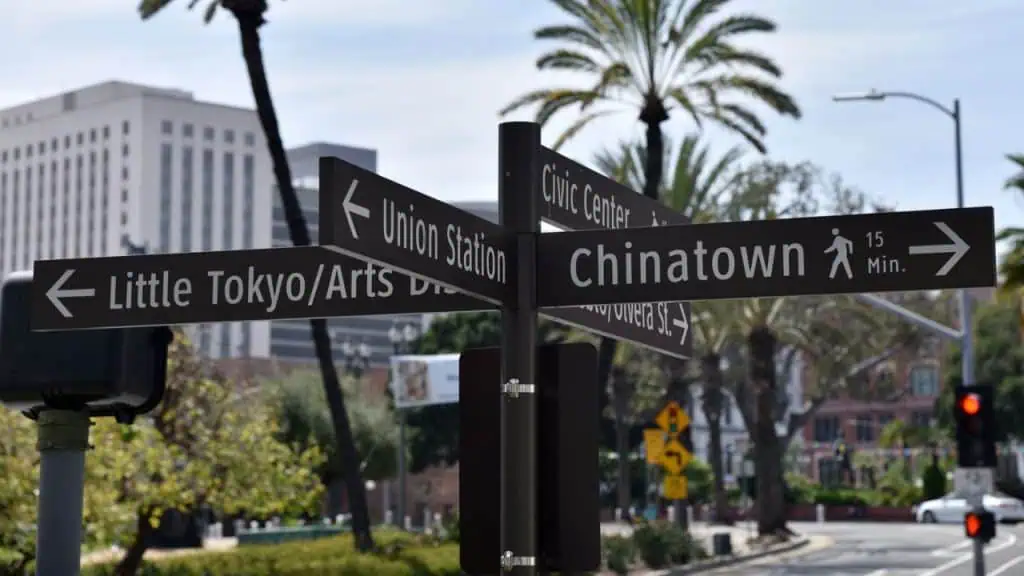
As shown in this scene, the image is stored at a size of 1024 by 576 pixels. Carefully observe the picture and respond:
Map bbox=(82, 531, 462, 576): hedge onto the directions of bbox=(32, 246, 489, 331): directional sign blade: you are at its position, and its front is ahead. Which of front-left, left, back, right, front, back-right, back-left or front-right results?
back

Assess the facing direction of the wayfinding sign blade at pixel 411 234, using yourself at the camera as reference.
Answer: facing the viewer and to the right of the viewer

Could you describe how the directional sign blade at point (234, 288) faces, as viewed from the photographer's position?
facing the viewer

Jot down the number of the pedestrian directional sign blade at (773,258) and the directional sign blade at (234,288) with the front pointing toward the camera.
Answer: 2

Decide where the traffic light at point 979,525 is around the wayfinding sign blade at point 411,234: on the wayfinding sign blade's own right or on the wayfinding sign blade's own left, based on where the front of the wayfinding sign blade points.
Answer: on the wayfinding sign blade's own left

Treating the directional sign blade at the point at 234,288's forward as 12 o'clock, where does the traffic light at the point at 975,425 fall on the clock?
The traffic light is roughly at 7 o'clock from the directional sign blade.

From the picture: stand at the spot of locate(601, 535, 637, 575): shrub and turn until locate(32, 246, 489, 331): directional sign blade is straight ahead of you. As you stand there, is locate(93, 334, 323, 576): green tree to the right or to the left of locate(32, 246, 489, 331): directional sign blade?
right

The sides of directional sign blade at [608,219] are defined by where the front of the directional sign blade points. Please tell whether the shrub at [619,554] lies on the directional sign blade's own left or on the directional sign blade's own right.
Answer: on the directional sign blade's own left

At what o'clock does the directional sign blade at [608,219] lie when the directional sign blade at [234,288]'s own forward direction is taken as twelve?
the directional sign blade at [608,219] is roughly at 9 o'clock from the directional sign blade at [234,288].

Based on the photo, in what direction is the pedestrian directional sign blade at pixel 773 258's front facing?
toward the camera

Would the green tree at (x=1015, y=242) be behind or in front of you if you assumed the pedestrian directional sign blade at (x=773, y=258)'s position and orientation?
behind

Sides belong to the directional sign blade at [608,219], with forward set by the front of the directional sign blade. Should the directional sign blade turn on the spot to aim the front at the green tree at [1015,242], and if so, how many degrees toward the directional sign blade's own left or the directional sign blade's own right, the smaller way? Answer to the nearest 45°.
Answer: approximately 135° to the directional sign blade's own left

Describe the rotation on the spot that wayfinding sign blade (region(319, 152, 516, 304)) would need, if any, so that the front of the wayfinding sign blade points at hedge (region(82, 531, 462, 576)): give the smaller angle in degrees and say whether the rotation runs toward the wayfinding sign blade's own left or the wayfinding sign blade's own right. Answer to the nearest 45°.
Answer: approximately 135° to the wayfinding sign blade's own left

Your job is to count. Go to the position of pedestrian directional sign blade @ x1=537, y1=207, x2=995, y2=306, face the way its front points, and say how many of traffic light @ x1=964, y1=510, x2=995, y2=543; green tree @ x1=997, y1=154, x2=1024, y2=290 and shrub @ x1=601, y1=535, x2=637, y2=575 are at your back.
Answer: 3
